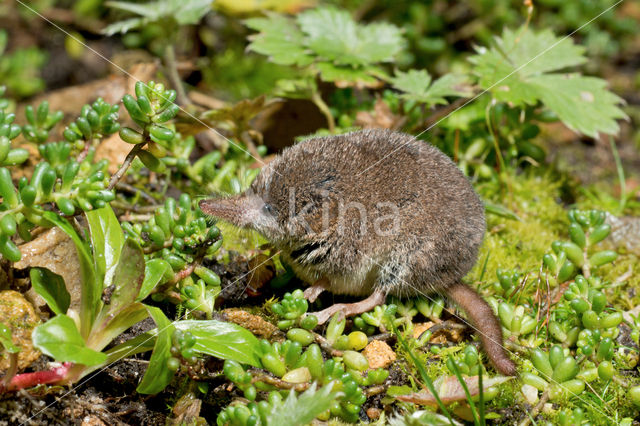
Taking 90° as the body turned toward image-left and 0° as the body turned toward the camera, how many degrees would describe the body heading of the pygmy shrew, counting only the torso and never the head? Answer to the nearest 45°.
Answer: approximately 90°

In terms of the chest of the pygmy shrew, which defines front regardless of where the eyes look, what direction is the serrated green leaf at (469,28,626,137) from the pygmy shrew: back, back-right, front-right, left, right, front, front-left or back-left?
back-right

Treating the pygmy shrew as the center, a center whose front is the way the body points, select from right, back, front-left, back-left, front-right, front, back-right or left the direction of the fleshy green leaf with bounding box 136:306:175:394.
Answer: front-left

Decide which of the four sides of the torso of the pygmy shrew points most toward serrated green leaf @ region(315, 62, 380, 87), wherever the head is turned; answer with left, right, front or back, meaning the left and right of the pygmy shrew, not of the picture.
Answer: right

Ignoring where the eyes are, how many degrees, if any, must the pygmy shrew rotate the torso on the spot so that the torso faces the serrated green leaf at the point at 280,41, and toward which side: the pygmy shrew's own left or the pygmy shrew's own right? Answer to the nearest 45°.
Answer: approximately 90° to the pygmy shrew's own right

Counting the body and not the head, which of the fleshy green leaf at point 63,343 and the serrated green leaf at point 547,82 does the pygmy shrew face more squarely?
the fleshy green leaf

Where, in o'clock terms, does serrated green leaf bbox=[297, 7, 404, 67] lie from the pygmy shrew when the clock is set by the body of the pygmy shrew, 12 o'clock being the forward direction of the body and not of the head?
The serrated green leaf is roughly at 3 o'clock from the pygmy shrew.

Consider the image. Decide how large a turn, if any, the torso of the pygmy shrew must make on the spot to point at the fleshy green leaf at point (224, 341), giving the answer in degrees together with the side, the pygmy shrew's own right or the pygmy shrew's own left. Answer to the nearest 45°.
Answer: approximately 45° to the pygmy shrew's own left

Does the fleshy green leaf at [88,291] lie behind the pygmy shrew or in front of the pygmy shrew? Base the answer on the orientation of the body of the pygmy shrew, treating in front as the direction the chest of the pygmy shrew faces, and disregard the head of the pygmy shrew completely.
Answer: in front

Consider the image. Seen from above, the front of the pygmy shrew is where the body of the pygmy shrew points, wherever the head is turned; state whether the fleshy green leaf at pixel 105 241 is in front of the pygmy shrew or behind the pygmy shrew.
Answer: in front

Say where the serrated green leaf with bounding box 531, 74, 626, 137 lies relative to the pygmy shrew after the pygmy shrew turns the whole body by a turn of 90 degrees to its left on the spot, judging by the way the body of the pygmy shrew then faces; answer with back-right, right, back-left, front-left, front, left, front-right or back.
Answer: back-left
